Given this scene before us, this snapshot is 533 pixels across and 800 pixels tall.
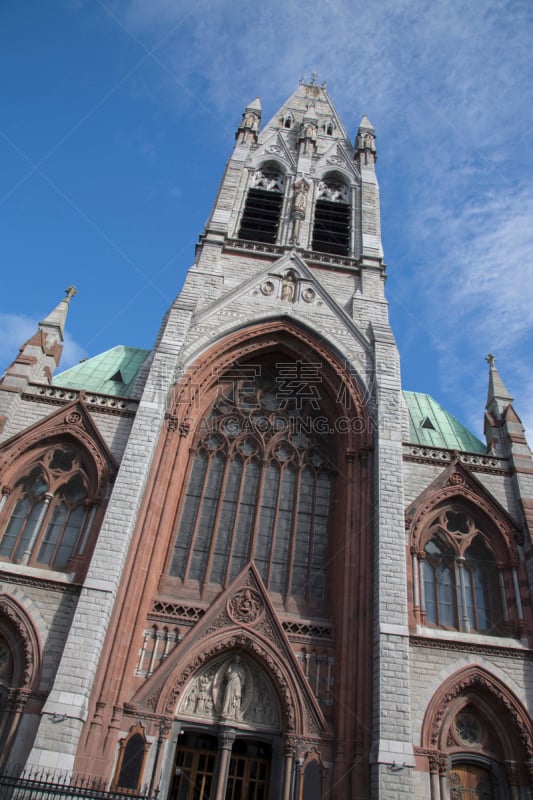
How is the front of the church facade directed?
toward the camera
